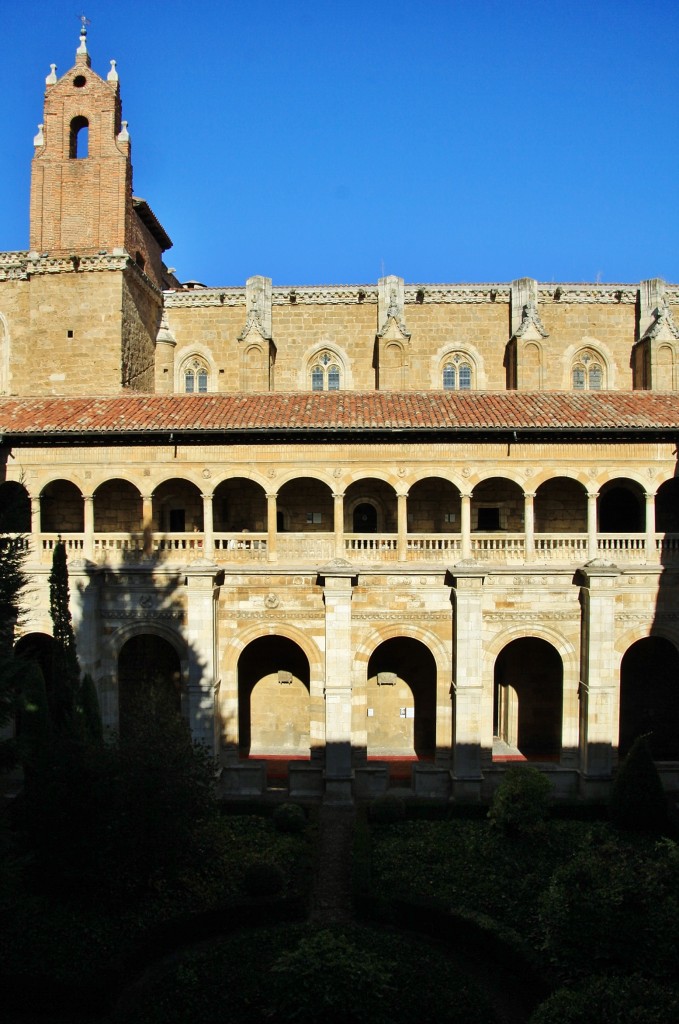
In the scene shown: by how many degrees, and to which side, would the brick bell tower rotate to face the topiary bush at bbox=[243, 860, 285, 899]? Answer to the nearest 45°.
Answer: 0° — it already faces it

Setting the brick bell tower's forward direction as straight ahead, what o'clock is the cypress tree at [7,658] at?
The cypress tree is roughly at 12 o'clock from the brick bell tower.

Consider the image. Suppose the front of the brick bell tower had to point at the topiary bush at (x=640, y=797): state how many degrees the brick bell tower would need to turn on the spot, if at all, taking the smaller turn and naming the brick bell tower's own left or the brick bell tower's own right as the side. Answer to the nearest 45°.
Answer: approximately 45° to the brick bell tower's own left

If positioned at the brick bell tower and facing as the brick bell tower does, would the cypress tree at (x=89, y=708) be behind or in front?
in front

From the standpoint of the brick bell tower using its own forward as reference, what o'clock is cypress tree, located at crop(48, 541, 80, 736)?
The cypress tree is roughly at 12 o'clock from the brick bell tower.

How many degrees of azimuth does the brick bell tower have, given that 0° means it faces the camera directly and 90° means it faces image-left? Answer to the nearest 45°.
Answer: approximately 0°
